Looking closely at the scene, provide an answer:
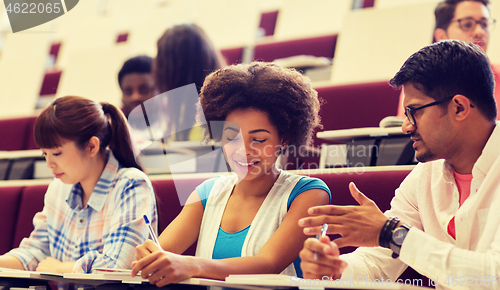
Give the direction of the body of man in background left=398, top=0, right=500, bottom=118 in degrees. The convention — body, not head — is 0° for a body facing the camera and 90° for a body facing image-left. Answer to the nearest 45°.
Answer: approximately 315°

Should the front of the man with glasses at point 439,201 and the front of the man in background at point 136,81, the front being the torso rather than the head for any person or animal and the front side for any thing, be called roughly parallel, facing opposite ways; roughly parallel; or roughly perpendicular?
roughly perpendicular

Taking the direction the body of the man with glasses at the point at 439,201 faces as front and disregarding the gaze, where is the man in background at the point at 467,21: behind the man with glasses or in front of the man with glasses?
behind

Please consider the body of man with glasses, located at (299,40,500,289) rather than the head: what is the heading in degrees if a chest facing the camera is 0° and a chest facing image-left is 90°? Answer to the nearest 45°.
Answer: approximately 45°

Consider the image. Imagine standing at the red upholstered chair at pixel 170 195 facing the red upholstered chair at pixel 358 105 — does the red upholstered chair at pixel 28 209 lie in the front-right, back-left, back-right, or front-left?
back-left

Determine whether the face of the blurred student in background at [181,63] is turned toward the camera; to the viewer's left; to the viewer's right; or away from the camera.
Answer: away from the camera
